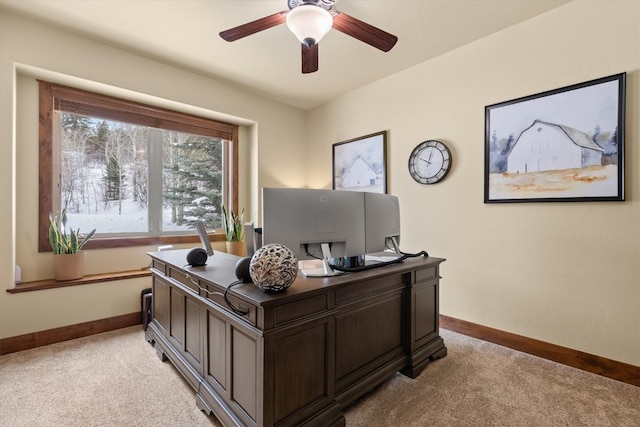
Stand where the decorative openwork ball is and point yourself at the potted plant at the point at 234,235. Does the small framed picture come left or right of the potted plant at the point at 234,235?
right

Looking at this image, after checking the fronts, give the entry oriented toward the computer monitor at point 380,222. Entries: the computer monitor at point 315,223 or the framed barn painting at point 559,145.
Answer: the framed barn painting

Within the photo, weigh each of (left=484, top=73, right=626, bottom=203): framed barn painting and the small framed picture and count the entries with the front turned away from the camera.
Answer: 0

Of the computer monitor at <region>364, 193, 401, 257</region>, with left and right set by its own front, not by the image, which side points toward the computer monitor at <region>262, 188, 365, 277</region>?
left

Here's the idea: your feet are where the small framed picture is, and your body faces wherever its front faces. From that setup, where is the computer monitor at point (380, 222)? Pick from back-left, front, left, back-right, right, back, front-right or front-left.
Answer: front-left

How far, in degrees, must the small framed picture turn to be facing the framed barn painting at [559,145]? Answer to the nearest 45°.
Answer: approximately 90° to its left

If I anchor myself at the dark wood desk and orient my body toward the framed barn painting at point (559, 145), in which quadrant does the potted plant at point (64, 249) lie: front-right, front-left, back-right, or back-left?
back-left

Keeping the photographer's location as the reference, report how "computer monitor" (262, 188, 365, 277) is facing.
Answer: facing away from the viewer and to the left of the viewer

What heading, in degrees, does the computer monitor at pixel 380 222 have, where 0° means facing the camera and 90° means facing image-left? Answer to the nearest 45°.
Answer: approximately 135°

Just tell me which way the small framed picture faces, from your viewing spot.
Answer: facing the viewer and to the left of the viewer

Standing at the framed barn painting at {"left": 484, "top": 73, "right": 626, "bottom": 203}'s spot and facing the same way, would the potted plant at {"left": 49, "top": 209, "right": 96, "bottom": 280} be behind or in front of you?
in front

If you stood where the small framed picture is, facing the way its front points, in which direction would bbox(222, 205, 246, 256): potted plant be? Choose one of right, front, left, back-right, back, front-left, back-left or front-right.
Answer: front-right

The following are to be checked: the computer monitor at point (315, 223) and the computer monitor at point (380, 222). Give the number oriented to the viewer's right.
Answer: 0
